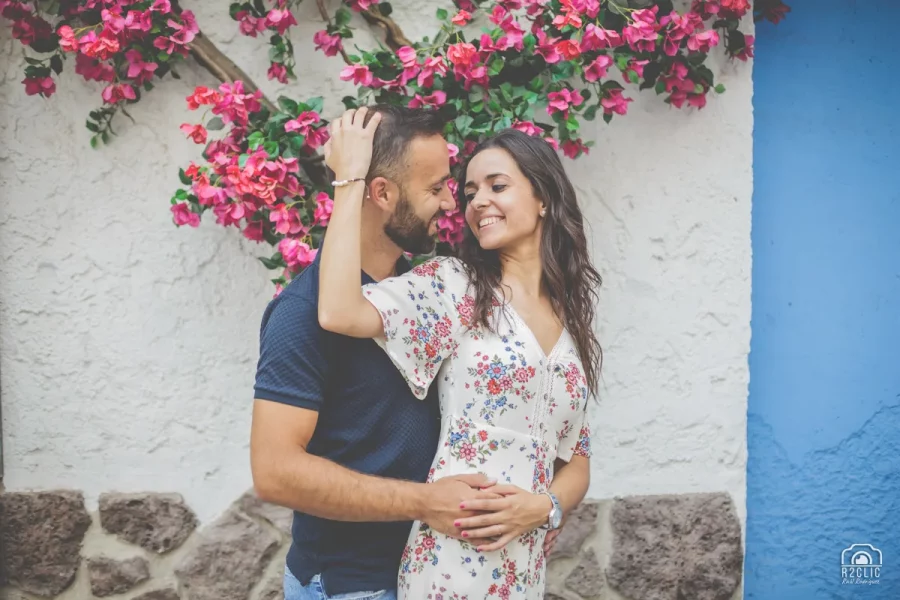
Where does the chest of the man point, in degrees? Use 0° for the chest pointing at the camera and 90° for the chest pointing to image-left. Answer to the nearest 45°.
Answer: approximately 315°

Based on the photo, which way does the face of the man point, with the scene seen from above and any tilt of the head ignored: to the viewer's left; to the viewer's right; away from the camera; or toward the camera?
to the viewer's right
